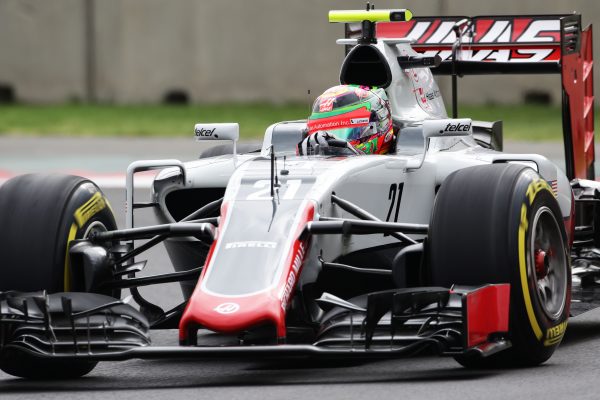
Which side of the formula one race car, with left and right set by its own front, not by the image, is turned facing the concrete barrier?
back

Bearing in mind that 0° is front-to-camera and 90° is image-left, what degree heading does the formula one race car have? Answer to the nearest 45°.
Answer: approximately 0°
